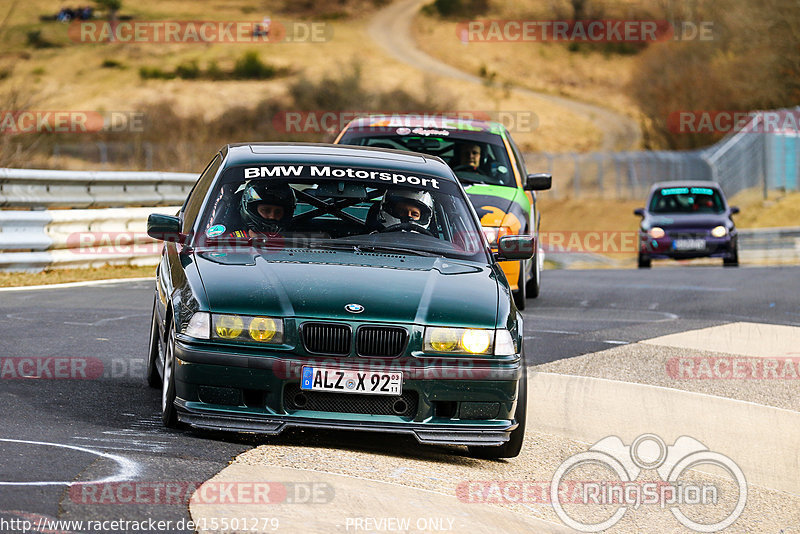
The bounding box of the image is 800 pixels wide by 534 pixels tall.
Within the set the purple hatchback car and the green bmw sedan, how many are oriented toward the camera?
2

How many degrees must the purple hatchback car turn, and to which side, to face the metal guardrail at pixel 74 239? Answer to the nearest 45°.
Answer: approximately 45° to its right

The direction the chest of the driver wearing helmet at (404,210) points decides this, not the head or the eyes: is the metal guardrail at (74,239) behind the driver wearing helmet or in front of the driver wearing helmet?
behind

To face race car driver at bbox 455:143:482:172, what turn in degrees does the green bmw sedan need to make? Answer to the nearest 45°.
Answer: approximately 180°

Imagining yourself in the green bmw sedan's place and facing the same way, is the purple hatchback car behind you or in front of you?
behind

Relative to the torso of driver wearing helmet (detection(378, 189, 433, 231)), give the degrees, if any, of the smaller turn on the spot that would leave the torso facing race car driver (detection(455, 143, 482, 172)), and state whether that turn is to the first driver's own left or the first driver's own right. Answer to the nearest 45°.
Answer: approximately 180°

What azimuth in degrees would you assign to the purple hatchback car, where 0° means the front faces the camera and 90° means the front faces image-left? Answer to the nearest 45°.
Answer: approximately 0°

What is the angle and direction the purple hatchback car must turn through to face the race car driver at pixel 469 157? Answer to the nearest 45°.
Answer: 0° — it already faces them
